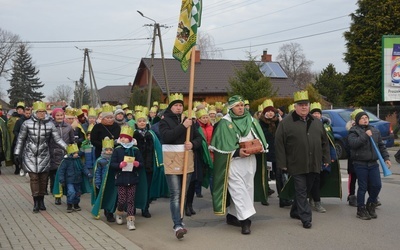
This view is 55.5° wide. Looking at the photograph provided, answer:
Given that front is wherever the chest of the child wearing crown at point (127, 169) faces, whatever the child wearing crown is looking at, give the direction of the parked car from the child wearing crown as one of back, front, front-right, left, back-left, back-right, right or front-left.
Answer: back-left

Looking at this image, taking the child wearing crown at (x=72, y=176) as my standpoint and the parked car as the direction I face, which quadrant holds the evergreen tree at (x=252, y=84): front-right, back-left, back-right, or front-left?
front-left

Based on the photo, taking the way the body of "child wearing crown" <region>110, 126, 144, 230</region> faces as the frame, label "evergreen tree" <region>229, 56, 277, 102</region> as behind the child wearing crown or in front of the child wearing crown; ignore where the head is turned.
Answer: behind

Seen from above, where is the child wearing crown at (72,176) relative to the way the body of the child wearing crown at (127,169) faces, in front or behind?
behind

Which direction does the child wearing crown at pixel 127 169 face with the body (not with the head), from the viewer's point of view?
toward the camera

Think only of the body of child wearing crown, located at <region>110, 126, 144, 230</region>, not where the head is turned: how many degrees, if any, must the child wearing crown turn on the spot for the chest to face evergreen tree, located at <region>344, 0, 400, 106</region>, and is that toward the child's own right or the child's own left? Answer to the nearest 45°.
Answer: approximately 135° to the child's own left
